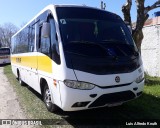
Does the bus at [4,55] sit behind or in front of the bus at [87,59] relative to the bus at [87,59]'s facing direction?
behind

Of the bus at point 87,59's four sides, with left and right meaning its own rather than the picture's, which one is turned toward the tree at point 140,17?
left

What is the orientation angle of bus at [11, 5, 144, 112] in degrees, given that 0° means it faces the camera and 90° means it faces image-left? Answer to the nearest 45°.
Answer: approximately 315°
